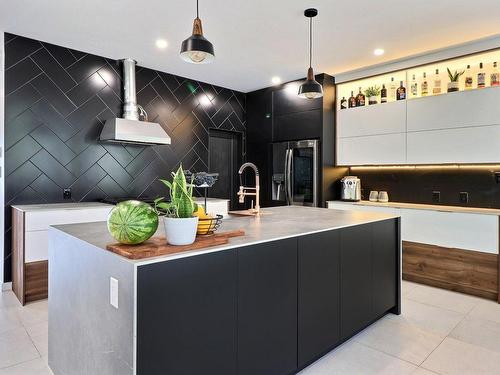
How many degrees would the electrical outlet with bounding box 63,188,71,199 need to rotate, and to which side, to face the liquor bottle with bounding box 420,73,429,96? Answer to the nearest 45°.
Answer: approximately 45° to its left

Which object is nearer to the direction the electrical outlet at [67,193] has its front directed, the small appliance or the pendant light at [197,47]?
the pendant light

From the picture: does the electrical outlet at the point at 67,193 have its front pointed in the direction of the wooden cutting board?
yes

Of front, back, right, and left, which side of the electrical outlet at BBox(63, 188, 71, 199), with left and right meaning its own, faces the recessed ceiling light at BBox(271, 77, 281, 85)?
left

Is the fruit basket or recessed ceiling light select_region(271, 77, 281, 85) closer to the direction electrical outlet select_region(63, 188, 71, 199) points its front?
the fruit basket

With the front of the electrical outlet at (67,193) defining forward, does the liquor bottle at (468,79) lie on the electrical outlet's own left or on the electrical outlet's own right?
on the electrical outlet's own left

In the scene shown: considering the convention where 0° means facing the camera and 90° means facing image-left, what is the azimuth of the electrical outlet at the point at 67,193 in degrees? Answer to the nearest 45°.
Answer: approximately 0°

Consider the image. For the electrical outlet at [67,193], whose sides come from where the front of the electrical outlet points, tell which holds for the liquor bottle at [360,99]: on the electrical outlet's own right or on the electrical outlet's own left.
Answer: on the electrical outlet's own left

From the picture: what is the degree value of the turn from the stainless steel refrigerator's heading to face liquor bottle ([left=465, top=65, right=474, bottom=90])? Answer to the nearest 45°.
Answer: approximately 90° to its left
